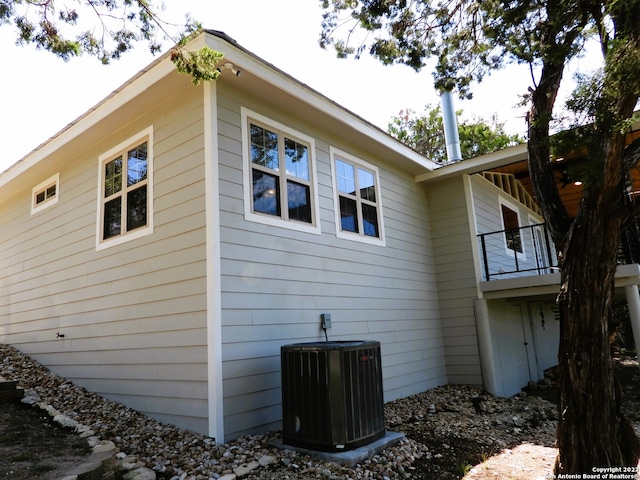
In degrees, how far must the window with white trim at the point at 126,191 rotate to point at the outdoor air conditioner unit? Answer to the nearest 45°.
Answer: approximately 90° to its left

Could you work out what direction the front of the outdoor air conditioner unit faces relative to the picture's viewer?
facing the viewer and to the right of the viewer

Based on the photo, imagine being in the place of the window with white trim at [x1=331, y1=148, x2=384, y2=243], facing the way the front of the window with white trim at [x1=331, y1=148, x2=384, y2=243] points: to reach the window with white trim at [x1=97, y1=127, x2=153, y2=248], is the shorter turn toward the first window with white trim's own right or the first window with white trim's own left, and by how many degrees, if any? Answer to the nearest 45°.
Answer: approximately 90° to the first window with white trim's own right

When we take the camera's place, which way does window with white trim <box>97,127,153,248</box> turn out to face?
facing the viewer and to the left of the viewer

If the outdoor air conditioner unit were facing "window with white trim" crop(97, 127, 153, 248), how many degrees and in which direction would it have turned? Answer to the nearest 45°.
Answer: approximately 180°

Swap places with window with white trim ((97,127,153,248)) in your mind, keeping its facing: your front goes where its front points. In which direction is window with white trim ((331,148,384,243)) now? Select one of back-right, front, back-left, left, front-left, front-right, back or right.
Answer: back-left

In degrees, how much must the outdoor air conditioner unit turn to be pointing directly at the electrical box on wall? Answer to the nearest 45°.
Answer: approximately 135° to its left
